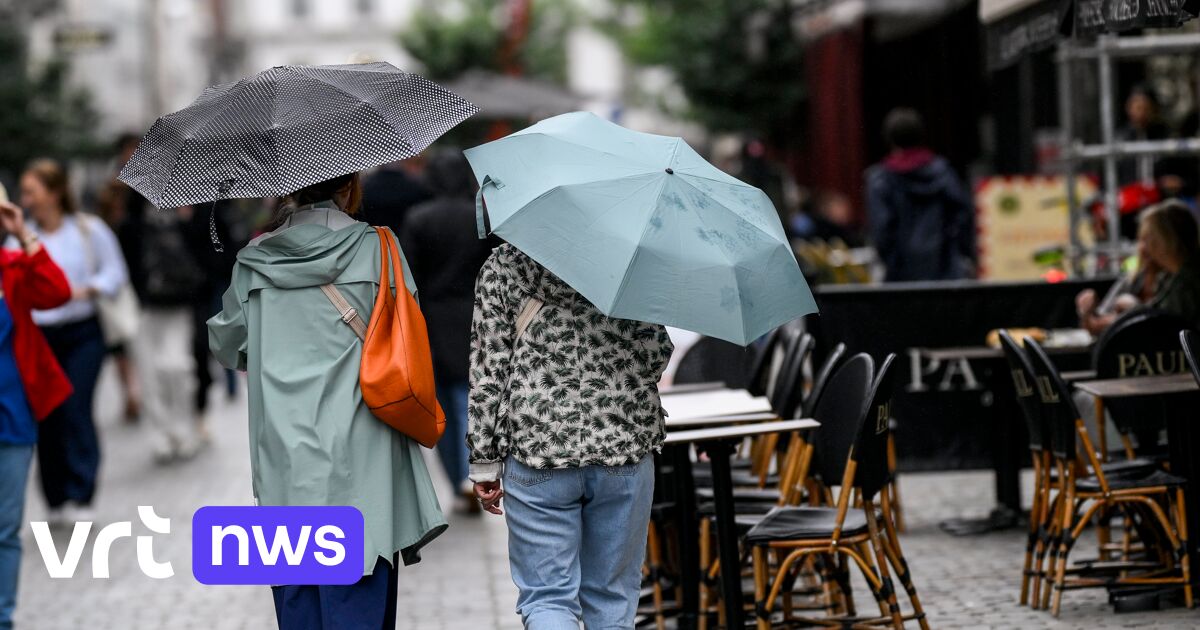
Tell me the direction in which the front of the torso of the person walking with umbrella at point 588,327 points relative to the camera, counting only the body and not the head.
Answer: away from the camera

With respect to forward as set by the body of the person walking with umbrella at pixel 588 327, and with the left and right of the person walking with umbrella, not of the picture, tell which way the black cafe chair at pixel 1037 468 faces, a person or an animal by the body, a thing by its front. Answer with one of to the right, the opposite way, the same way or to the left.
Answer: to the right

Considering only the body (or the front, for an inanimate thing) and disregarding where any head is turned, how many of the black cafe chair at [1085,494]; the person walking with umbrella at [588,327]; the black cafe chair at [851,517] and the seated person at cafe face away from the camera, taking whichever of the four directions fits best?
1

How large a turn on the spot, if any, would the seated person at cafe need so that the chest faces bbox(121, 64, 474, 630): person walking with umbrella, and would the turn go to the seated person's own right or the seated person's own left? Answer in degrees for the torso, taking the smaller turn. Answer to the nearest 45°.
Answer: approximately 45° to the seated person's own left

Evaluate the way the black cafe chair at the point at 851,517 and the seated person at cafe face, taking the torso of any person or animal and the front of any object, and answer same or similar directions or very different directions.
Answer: same or similar directions

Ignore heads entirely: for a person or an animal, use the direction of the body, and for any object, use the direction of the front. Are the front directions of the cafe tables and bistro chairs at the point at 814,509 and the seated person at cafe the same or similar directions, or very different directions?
same or similar directions

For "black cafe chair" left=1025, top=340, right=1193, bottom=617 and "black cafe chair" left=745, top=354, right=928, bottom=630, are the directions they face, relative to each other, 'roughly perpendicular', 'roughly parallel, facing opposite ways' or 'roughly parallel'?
roughly parallel, facing opposite ways

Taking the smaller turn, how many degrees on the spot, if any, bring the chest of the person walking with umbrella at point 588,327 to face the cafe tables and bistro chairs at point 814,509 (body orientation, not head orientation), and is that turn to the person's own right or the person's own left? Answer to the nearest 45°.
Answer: approximately 45° to the person's own right

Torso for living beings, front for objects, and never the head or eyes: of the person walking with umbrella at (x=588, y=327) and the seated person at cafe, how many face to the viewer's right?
0

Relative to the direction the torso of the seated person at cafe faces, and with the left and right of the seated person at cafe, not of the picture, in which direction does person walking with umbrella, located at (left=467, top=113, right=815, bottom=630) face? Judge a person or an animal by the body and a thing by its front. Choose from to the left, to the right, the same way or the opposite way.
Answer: to the right

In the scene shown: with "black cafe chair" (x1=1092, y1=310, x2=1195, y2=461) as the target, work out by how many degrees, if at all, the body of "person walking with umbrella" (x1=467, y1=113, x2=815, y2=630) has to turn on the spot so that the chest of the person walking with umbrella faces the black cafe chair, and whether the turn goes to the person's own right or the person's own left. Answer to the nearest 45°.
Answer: approximately 45° to the person's own right

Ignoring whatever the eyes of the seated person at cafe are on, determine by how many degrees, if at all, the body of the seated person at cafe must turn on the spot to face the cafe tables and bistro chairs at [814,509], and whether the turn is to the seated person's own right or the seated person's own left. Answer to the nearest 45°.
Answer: approximately 45° to the seated person's own left

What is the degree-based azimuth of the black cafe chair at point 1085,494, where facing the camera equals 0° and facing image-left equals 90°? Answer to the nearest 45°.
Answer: approximately 270°

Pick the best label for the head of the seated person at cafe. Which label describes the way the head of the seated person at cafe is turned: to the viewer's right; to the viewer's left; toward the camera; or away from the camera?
to the viewer's left

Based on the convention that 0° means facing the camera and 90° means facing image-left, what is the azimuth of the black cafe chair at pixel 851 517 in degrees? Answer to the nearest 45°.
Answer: approximately 90°

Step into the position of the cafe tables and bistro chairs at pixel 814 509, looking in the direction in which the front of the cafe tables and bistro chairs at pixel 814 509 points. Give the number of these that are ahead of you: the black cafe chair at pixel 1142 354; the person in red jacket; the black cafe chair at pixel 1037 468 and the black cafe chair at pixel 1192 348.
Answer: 1

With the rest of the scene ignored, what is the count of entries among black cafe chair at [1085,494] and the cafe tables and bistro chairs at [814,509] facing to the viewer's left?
1

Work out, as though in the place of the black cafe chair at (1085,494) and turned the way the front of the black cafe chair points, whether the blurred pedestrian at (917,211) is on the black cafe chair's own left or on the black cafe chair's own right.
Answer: on the black cafe chair's own left

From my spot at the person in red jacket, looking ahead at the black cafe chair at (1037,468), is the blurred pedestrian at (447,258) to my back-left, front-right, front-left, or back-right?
front-left
